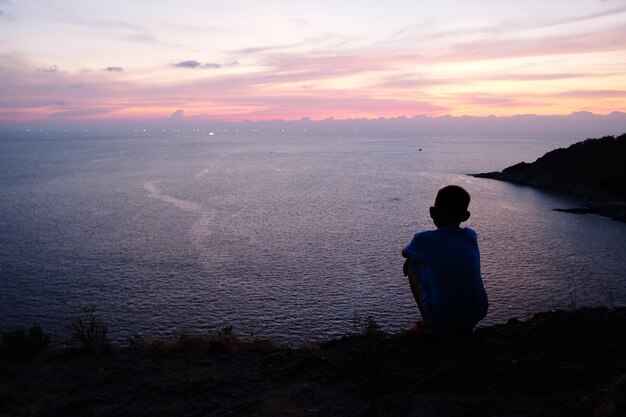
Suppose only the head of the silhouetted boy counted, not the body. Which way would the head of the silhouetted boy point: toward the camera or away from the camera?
away from the camera

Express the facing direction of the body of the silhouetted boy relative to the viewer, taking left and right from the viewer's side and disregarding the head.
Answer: facing away from the viewer and to the left of the viewer
